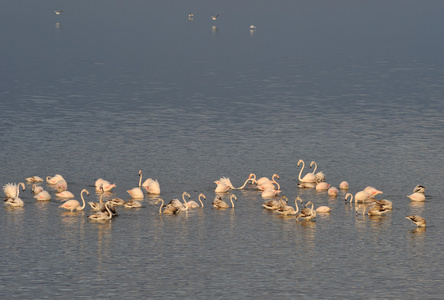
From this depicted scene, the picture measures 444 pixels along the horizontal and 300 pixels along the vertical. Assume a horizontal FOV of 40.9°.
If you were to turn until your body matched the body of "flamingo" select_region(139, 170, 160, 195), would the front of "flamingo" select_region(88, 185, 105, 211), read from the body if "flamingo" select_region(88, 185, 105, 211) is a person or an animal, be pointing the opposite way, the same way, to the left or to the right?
the opposite way

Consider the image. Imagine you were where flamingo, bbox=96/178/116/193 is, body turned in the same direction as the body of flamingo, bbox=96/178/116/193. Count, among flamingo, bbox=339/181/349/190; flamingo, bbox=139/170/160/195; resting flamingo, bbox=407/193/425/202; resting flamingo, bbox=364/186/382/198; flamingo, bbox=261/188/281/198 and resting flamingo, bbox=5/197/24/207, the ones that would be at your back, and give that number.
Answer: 5

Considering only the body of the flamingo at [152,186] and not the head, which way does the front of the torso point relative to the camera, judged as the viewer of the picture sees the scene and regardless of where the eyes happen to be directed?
to the viewer's left

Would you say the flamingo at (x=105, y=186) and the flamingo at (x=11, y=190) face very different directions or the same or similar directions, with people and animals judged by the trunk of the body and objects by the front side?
very different directions

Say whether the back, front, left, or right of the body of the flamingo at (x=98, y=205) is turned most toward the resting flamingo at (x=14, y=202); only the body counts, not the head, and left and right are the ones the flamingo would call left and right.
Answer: back

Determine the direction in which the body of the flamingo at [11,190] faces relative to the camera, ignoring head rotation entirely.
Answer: to the viewer's right

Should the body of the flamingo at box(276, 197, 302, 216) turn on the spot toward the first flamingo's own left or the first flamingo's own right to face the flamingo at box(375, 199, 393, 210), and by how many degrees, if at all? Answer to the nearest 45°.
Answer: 0° — it already faces it
